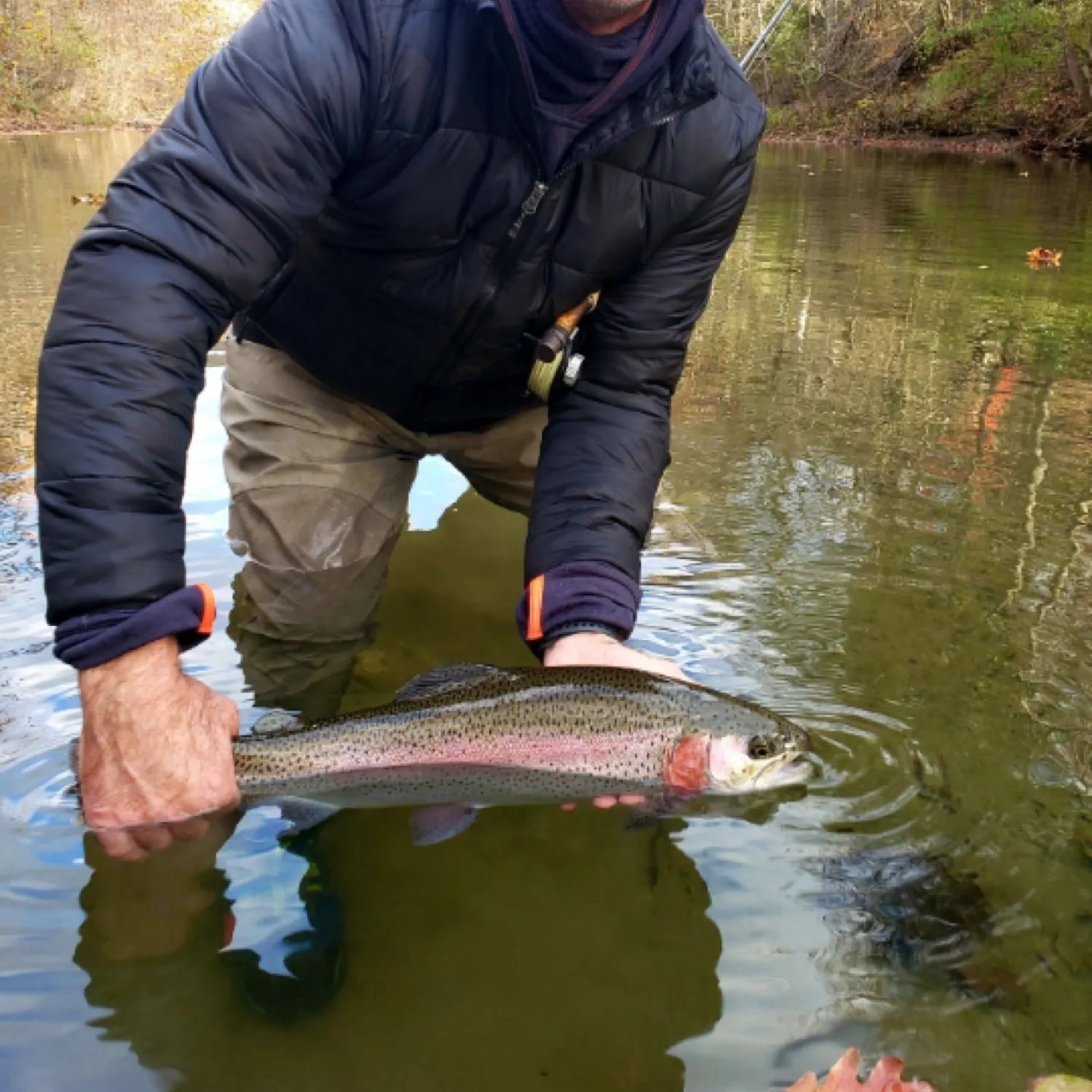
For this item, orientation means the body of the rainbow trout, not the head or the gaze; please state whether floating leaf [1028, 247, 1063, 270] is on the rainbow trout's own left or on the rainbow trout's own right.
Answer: on the rainbow trout's own left

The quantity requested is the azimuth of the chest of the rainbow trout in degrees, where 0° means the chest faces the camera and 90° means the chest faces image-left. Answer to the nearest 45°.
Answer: approximately 270°
